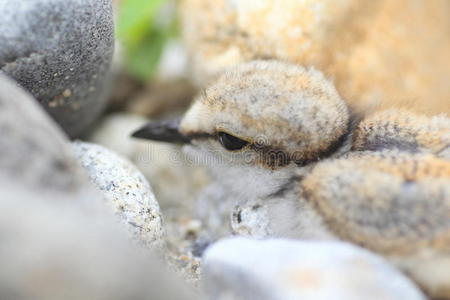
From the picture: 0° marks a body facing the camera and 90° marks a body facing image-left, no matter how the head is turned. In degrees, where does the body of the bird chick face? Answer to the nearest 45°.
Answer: approximately 90°

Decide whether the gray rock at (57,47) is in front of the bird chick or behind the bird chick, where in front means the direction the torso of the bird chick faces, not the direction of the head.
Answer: in front

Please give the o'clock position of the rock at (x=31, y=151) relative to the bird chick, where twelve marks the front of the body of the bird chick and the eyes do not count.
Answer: The rock is roughly at 11 o'clock from the bird chick.
